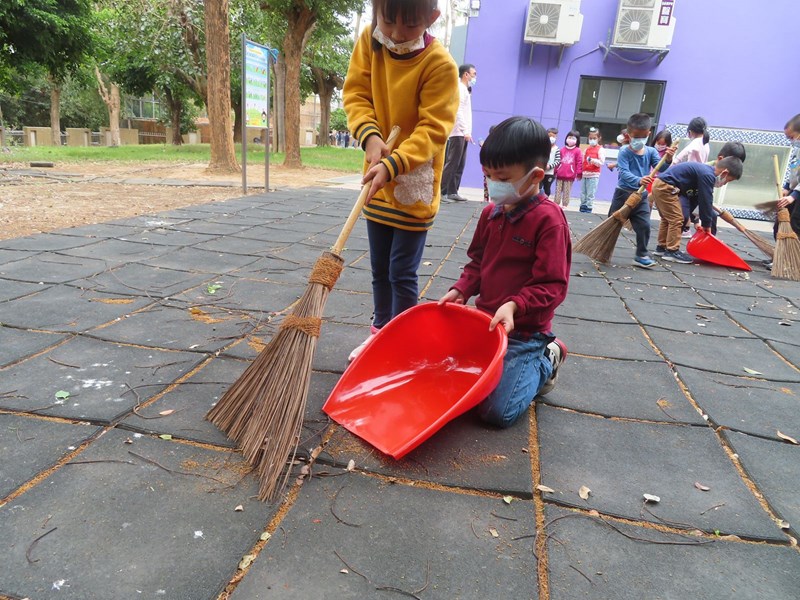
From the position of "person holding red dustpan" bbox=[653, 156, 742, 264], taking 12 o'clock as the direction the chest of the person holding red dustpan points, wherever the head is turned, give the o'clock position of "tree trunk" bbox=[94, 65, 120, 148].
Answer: The tree trunk is roughly at 7 o'clock from the person holding red dustpan.

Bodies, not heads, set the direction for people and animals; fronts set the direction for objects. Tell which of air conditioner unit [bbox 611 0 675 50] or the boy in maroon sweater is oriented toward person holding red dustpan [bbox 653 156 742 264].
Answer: the air conditioner unit

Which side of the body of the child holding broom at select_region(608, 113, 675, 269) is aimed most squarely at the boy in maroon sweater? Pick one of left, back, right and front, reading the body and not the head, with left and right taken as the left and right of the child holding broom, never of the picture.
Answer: front

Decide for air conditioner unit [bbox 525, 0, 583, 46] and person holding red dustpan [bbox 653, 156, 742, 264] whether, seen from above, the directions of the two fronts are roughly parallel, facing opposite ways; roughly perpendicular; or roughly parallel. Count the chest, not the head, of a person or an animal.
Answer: roughly perpendicular

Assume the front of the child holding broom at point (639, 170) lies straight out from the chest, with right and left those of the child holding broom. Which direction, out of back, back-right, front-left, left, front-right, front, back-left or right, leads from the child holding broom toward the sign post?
right

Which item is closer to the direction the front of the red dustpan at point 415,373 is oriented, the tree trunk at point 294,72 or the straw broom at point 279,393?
the straw broom

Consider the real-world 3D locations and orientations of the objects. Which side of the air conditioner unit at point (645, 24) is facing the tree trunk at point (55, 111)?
right

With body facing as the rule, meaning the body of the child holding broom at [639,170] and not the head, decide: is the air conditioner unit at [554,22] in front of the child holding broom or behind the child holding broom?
behind

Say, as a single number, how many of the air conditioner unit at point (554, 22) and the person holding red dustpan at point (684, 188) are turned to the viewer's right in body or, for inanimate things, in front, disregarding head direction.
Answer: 1

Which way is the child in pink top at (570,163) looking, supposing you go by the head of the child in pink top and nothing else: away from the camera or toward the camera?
toward the camera

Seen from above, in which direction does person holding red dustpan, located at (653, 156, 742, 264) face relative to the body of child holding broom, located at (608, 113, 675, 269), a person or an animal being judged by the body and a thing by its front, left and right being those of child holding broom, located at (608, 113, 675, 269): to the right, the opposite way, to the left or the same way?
to the left

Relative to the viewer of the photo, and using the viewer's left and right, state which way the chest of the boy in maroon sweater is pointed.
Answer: facing the viewer and to the left of the viewer

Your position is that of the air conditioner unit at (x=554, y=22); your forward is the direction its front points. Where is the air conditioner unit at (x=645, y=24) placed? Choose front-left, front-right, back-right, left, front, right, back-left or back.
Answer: left

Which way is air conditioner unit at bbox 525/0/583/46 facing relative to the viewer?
toward the camera

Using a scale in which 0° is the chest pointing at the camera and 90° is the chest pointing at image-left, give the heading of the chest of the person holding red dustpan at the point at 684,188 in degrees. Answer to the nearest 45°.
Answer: approximately 270°

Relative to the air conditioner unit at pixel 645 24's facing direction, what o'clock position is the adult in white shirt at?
The adult in white shirt is roughly at 1 o'clock from the air conditioner unit.
